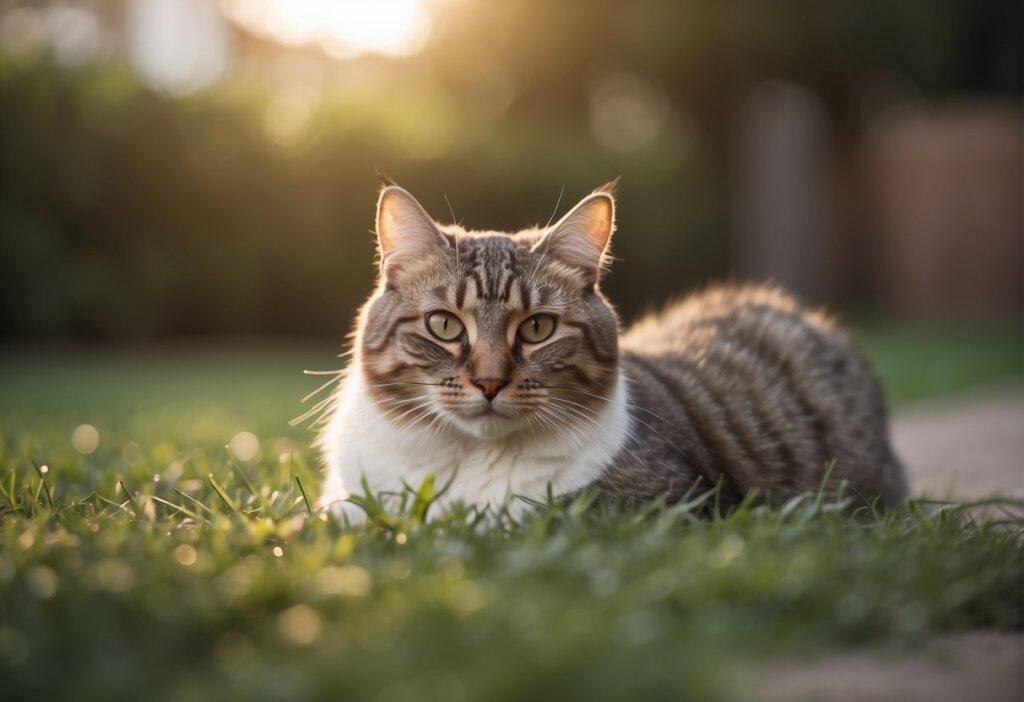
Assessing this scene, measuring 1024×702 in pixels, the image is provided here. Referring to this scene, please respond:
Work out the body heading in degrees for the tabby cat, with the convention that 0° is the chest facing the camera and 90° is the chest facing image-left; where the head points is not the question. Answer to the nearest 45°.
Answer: approximately 45°
